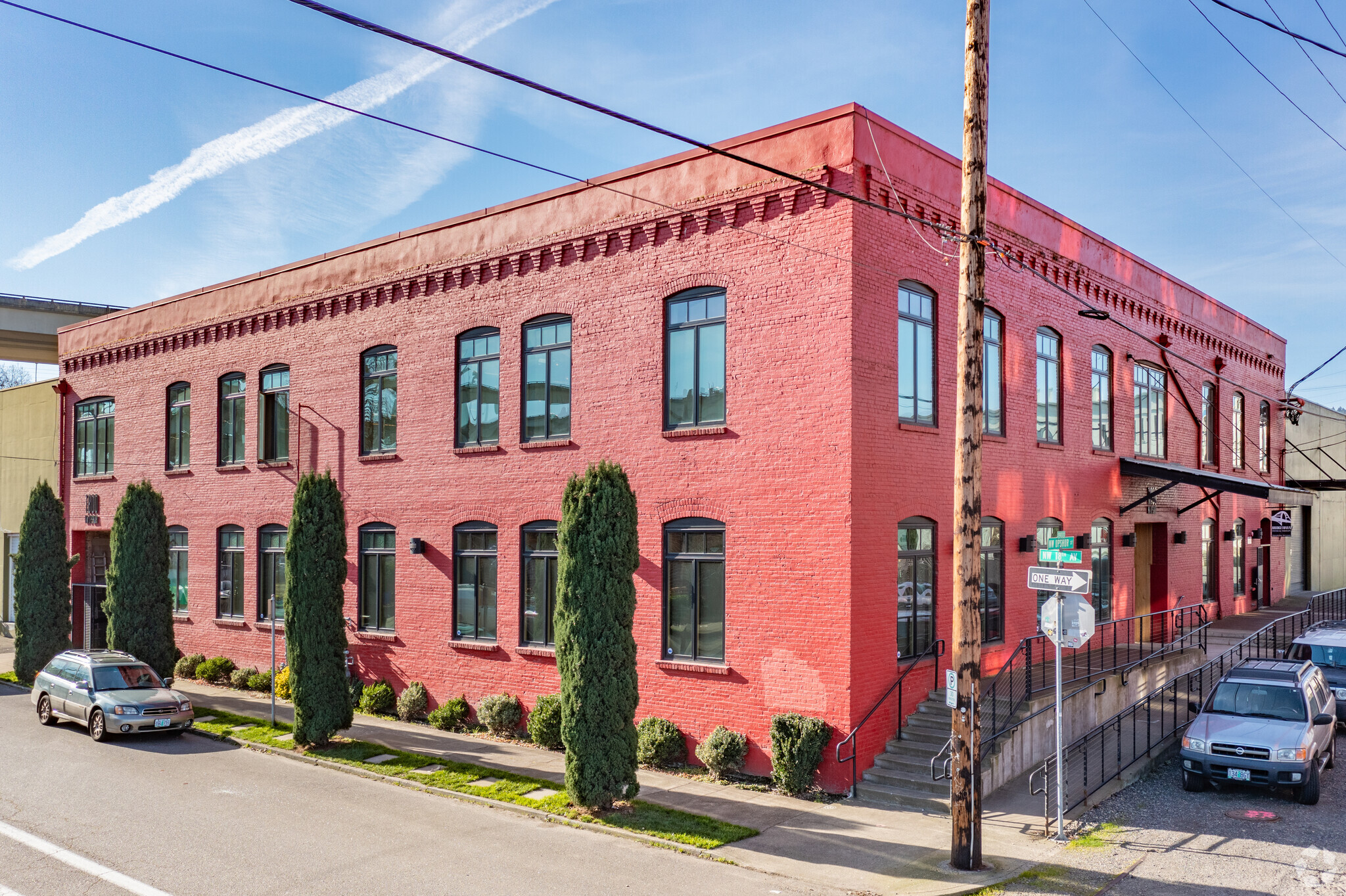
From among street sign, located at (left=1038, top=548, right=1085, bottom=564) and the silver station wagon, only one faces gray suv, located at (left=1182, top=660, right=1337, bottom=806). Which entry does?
the silver station wagon

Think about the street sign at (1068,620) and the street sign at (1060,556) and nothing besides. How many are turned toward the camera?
1

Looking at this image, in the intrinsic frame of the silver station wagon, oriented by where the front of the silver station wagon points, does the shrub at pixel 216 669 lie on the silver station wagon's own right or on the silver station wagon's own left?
on the silver station wagon's own left

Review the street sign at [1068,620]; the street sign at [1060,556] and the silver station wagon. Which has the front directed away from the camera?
the street sign at [1068,620]

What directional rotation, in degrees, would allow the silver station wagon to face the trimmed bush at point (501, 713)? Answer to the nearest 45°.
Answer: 0° — it already faces it

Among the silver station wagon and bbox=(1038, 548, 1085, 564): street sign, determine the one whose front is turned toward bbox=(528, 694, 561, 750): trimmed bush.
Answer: the silver station wagon

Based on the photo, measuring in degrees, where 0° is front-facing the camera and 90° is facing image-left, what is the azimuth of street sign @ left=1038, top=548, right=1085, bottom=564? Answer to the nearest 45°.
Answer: approximately 0°

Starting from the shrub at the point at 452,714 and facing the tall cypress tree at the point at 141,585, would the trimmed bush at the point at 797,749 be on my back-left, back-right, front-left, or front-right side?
back-left

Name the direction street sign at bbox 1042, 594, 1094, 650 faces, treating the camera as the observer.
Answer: facing away from the viewer
